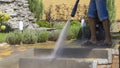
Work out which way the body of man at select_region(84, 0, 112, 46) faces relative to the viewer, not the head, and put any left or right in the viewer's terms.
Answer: facing to the left of the viewer

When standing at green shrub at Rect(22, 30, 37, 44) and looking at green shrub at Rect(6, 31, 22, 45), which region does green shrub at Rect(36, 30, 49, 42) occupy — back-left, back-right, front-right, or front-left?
back-right

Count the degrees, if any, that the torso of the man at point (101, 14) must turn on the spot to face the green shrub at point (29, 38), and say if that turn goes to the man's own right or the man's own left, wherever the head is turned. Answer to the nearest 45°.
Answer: approximately 45° to the man's own right

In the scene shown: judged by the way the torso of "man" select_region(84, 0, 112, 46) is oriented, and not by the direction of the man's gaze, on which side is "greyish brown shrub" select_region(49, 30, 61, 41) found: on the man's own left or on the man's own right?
on the man's own right

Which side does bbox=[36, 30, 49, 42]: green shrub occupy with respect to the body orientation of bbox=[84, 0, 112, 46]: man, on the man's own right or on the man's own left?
on the man's own right

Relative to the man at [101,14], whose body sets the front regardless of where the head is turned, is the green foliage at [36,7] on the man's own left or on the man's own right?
on the man's own right

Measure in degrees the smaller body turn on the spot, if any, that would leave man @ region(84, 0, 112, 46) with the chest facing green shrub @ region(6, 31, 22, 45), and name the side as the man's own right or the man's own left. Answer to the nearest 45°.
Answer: approximately 45° to the man's own right

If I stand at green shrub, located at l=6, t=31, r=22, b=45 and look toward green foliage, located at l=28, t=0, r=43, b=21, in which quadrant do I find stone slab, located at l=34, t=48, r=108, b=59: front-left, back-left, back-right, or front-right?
back-right
